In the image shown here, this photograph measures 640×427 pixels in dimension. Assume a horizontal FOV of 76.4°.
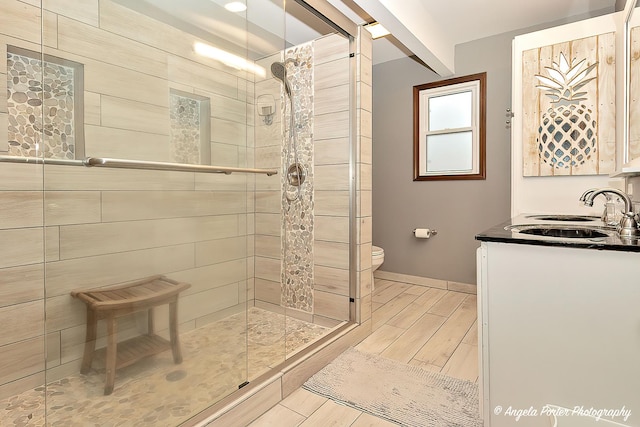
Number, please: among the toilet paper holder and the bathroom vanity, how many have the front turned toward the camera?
1

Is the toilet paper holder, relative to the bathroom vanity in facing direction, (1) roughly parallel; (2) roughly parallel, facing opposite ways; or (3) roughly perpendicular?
roughly perpendicular

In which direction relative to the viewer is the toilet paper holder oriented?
toward the camera

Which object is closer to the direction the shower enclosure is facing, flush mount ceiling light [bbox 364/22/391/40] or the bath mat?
the bath mat

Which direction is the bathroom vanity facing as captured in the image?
to the viewer's left

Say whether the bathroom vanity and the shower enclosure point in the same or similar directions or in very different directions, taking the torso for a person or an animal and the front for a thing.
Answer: very different directions

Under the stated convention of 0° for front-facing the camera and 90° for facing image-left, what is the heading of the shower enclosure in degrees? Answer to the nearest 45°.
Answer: approximately 315°

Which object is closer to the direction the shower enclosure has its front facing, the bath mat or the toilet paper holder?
the bath mat

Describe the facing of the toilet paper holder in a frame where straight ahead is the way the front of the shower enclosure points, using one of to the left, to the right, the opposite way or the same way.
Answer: to the right

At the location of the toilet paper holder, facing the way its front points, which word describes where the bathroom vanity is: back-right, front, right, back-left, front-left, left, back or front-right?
front

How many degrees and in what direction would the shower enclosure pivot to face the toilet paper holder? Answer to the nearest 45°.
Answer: approximately 90° to its left

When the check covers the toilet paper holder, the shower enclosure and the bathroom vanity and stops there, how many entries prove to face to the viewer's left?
1

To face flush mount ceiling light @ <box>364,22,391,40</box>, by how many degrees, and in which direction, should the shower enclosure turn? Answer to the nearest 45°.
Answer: approximately 90° to its left
